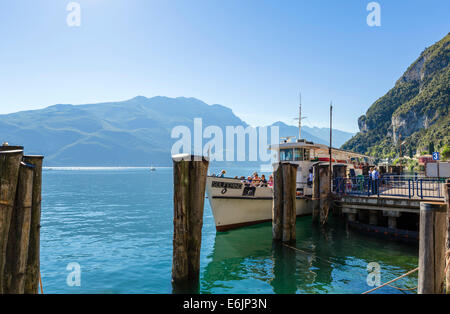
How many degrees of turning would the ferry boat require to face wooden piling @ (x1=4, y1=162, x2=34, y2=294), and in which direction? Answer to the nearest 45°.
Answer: approximately 45° to its left

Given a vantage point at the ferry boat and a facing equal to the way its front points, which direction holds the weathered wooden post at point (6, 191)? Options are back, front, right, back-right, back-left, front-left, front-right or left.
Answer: front-left

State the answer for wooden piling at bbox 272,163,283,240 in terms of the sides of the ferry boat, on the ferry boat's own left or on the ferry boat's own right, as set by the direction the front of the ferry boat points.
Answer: on the ferry boat's own left

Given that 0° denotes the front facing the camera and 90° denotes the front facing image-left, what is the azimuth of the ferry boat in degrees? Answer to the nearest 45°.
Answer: approximately 45°

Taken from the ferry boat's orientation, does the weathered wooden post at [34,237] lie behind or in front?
in front

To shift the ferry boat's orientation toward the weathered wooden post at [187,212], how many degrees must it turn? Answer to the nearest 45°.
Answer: approximately 45° to its left

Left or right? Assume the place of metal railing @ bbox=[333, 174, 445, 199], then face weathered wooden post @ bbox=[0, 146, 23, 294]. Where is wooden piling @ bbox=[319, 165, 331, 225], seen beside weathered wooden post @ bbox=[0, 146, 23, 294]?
right

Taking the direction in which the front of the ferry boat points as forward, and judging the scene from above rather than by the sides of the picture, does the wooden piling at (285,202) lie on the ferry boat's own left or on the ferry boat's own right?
on the ferry boat's own left
